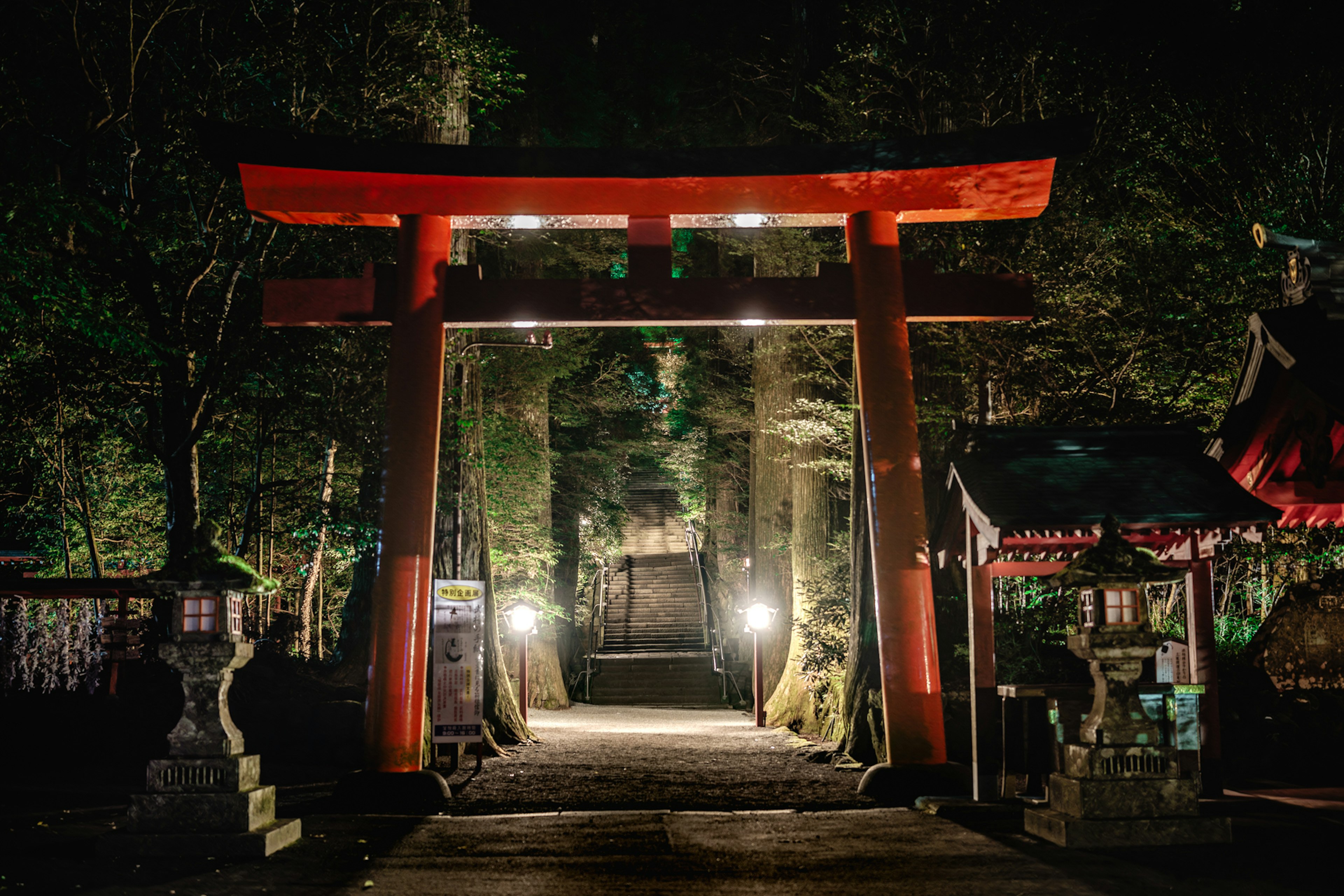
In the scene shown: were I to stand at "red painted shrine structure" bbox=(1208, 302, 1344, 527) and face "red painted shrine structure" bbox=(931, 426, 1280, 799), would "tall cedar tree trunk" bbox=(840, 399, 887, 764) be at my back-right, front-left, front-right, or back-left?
front-right

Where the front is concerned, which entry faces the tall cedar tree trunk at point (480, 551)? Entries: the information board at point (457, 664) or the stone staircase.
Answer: the stone staircase

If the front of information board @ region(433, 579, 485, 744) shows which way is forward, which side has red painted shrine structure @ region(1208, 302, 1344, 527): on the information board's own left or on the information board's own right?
on the information board's own left

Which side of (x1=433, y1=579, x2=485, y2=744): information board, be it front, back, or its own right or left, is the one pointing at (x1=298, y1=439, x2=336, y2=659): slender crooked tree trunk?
back

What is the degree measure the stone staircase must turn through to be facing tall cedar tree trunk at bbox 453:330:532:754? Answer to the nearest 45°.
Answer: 0° — it already faces it

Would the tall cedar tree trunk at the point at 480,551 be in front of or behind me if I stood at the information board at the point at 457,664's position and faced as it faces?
behind

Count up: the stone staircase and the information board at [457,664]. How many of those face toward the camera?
2

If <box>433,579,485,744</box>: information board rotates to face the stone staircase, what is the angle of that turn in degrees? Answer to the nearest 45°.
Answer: approximately 180°

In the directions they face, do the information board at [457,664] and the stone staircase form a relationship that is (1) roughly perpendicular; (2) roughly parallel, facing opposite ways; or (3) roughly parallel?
roughly parallel

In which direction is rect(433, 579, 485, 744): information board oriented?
toward the camera

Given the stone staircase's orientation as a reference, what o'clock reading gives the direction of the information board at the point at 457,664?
The information board is roughly at 12 o'clock from the stone staircase.

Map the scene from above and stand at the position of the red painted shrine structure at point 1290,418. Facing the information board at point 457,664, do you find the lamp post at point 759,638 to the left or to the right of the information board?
right

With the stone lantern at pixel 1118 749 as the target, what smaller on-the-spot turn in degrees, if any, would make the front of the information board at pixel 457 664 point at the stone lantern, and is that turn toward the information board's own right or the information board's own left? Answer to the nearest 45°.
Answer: approximately 45° to the information board's own left

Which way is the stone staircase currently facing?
toward the camera
